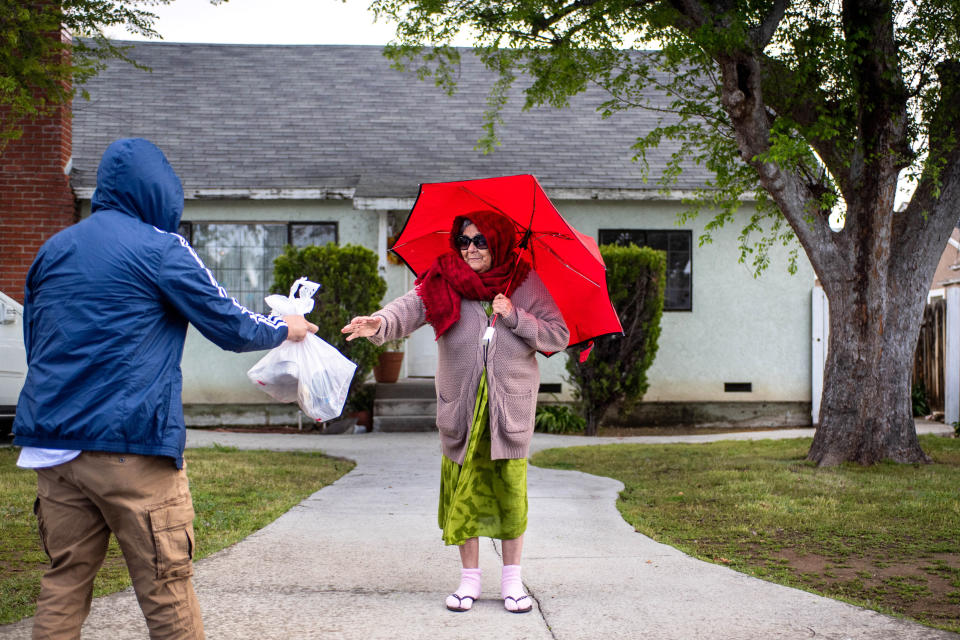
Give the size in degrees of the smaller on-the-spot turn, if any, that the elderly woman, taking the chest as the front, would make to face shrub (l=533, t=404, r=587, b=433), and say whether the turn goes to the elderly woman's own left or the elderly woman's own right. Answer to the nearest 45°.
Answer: approximately 180°

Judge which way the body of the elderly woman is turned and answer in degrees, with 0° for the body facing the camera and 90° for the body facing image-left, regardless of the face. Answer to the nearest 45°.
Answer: approximately 0°

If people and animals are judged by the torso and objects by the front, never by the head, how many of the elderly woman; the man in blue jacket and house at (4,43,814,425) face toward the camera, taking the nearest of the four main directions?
2

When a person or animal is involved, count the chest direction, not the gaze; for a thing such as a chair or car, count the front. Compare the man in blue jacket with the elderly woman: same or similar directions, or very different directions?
very different directions

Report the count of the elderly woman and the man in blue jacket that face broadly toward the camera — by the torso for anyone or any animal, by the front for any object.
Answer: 1

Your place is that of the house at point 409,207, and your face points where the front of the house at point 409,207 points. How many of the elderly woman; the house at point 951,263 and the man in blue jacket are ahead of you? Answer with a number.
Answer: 2

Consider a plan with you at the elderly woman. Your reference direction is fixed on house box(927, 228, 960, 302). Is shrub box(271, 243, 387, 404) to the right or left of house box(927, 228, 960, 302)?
left

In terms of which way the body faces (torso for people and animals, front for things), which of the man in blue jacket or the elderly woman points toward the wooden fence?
the man in blue jacket

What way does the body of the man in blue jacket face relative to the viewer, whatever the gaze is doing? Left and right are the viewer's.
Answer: facing away from the viewer and to the right of the viewer

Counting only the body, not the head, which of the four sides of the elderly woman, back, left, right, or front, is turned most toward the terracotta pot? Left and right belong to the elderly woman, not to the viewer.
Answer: back

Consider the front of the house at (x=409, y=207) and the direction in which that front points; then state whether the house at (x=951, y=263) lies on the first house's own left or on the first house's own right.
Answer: on the first house's own left
